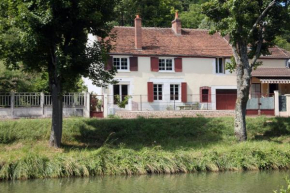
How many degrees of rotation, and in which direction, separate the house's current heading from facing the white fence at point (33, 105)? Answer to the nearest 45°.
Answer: approximately 45° to its right

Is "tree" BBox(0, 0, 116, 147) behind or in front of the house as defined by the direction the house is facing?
in front

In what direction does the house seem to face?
toward the camera

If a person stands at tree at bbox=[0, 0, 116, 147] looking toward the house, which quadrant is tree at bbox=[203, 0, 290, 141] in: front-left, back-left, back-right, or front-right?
front-right

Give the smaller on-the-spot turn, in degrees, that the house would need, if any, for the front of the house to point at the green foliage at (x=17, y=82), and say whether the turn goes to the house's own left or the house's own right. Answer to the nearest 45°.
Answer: approximately 45° to the house's own right

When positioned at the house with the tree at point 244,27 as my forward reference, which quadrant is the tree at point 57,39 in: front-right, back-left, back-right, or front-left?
front-right

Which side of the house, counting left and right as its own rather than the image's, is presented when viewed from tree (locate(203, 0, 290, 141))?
front

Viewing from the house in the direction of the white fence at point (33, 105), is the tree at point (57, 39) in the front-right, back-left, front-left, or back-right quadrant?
front-left
